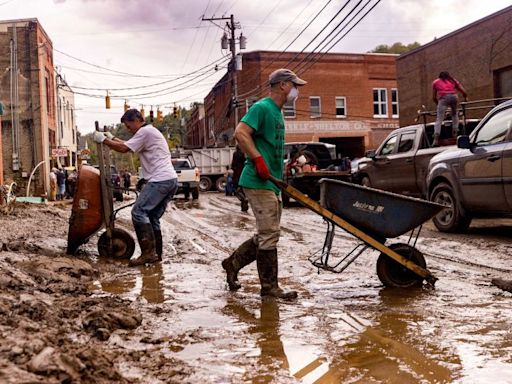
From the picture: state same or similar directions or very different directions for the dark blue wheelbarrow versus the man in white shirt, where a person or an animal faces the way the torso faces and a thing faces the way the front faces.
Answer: very different directions

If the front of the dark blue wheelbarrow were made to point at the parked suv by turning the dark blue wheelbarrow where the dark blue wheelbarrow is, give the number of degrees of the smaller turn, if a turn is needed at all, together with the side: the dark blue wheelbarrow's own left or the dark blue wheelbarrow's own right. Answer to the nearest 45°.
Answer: approximately 90° to the dark blue wheelbarrow's own left

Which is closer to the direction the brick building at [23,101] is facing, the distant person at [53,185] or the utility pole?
the utility pole

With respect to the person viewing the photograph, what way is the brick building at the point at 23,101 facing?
facing to the right of the viewer

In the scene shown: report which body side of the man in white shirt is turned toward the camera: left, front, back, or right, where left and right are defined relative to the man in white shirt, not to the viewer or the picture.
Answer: left

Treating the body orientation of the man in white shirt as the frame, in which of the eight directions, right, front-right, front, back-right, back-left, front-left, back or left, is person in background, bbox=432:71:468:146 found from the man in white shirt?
back-right

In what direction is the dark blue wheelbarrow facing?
to the viewer's right

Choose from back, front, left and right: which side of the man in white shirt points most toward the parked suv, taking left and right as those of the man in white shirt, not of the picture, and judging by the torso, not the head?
back

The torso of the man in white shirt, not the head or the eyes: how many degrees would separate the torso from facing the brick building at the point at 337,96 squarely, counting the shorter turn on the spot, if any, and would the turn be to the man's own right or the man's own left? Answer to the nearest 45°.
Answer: approximately 90° to the man's own right

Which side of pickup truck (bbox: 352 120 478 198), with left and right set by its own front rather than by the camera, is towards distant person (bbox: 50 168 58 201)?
front

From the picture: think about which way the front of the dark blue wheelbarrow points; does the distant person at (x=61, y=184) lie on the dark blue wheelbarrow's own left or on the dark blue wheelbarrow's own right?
on the dark blue wheelbarrow's own left

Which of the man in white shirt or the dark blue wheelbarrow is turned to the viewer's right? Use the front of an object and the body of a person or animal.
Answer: the dark blue wheelbarrow
